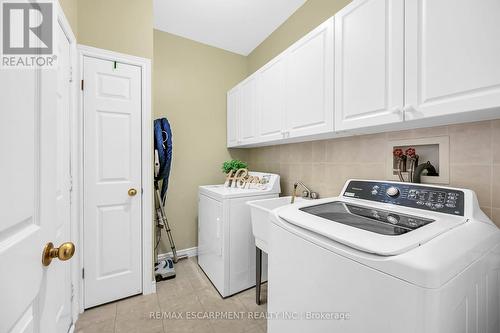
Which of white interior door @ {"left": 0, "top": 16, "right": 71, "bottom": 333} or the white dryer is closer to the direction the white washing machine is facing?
the white interior door

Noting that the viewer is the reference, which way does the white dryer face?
facing the viewer and to the left of the viewer

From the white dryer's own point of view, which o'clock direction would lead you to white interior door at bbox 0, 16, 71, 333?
The white interior door is roughly at 11 o'clock from the white dryer.

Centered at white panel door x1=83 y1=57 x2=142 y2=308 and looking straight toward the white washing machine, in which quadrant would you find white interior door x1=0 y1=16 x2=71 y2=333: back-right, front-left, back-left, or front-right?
front-right

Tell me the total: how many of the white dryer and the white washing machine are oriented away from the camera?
0

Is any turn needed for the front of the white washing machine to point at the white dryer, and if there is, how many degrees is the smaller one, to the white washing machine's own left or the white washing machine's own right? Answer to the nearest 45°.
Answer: approximately 90° to the white washing machine's own right

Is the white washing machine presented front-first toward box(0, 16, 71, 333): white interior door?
yes

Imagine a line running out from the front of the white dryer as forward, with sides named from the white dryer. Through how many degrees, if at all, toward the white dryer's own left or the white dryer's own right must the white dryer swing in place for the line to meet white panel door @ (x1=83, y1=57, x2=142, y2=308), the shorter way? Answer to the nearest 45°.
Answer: approximately 45° to the white dryer's own right

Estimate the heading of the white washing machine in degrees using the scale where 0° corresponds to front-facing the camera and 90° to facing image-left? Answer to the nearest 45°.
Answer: approximately 45°

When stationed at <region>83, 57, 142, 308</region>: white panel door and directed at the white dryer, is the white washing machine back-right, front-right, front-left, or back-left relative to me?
front-right

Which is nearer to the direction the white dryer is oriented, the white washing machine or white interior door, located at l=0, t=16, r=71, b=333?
the white interior door

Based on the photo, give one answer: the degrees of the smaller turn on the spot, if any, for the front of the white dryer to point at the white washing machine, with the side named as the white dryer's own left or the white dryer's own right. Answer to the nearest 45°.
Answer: approximately 90° to the white dryer's own left
